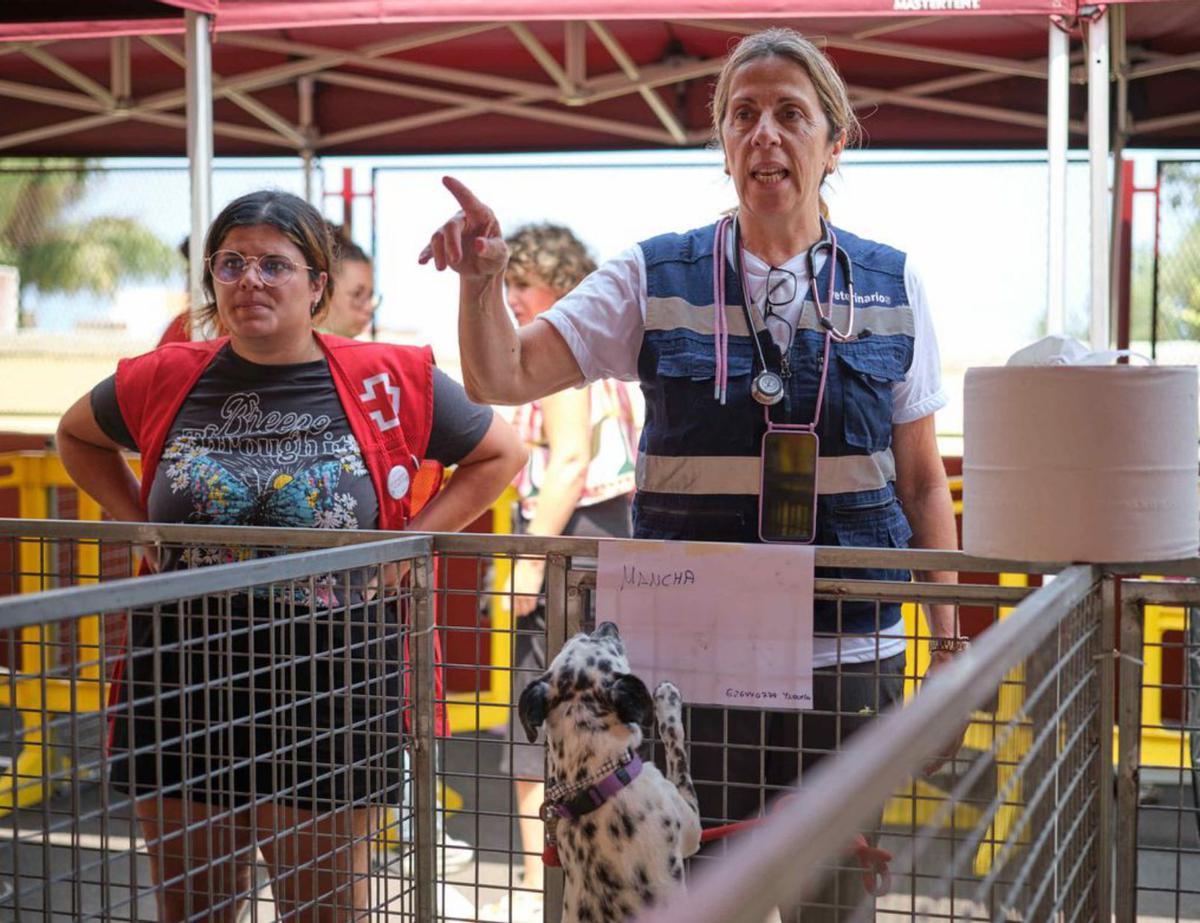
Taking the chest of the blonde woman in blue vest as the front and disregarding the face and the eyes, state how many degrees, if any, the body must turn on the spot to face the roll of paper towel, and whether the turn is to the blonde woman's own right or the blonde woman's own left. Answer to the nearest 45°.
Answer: approximately 45° to the blonde woman's own left

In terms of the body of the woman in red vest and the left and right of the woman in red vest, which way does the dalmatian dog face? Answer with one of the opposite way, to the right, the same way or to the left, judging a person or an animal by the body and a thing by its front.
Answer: the opposite way

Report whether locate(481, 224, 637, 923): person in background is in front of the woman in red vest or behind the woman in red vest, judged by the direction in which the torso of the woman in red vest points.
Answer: behind

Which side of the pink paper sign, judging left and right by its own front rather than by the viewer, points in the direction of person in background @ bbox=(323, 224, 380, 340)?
back

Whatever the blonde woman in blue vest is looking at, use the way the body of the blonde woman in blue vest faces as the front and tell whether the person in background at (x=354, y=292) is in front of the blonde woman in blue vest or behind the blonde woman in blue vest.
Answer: behind

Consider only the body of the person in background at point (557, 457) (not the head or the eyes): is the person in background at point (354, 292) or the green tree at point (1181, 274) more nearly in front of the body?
the person in background

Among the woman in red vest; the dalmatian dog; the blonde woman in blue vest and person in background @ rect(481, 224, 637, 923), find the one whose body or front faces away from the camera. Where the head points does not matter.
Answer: the dalmatian dog

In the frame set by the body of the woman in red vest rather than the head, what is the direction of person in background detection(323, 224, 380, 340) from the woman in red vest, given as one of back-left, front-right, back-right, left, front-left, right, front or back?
back

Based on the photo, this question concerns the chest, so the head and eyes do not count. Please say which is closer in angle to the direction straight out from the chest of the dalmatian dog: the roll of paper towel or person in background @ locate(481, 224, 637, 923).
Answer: the person in background
